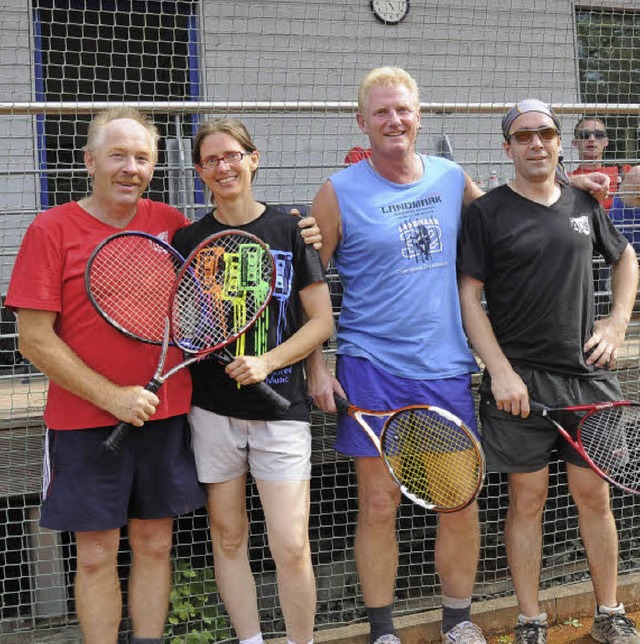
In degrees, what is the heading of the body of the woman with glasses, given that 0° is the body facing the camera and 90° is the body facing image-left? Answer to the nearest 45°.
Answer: approximately 0°

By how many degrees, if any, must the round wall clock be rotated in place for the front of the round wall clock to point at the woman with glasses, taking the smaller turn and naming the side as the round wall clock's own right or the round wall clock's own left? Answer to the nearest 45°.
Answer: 0° — it already faces them

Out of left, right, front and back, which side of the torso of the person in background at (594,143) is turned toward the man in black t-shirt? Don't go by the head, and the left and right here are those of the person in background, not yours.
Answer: front

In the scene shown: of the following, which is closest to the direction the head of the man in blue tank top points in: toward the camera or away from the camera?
toward the camera

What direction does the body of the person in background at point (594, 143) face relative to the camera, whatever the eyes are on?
toward the camera

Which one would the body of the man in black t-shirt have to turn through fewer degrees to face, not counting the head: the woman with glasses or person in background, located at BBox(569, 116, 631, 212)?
the woman with glasses

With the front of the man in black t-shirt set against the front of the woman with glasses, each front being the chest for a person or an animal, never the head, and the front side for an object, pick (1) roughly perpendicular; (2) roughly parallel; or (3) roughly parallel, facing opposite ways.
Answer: roughly parallel

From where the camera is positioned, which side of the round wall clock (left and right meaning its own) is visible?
front

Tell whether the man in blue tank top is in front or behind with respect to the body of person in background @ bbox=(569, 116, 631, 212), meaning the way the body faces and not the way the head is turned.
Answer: in front
